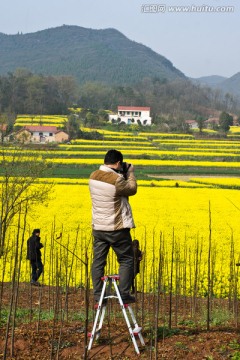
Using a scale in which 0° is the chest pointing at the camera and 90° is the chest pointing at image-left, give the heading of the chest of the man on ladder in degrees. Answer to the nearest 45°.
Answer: approximately 225°
